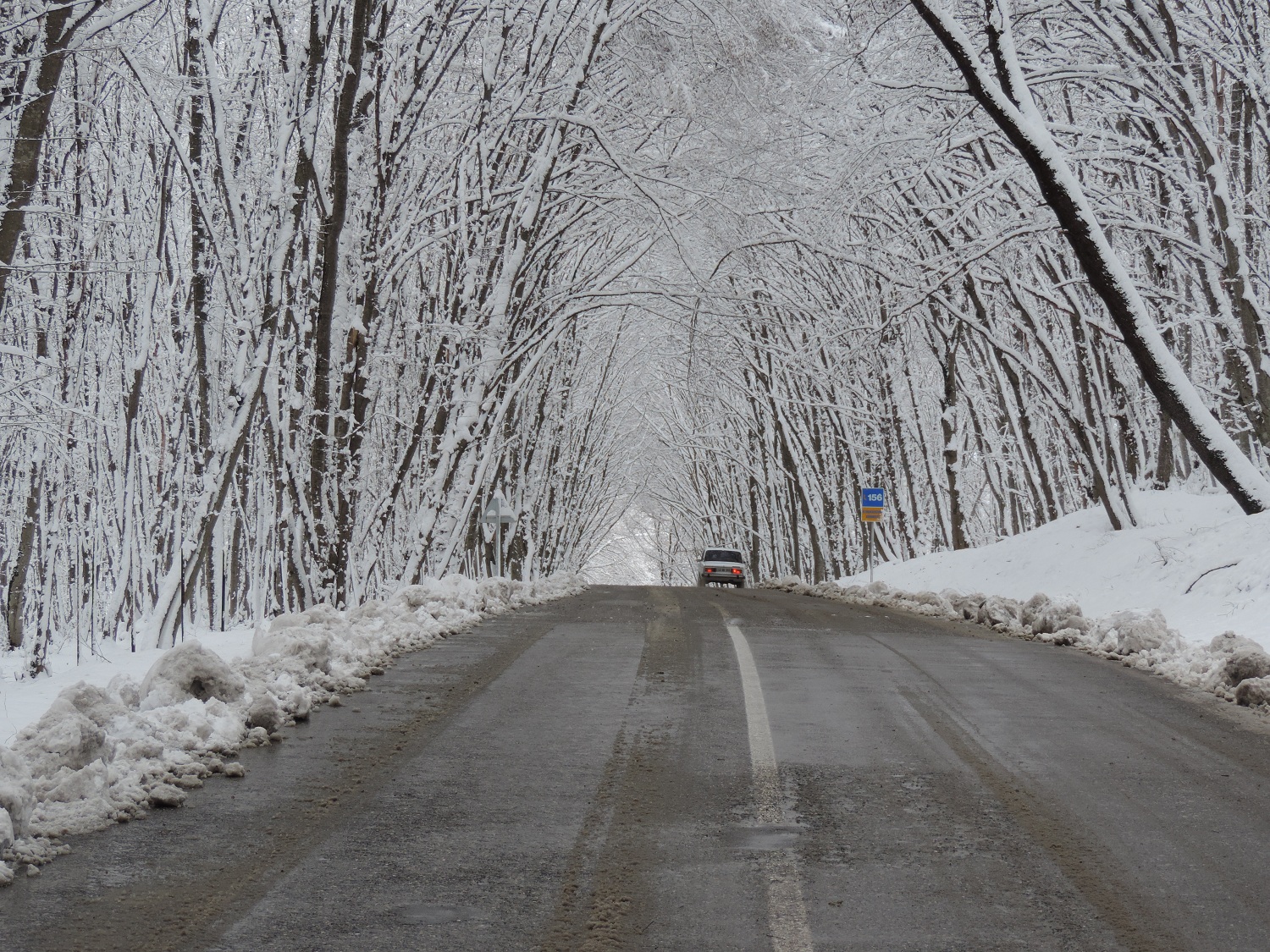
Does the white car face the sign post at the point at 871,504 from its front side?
no
